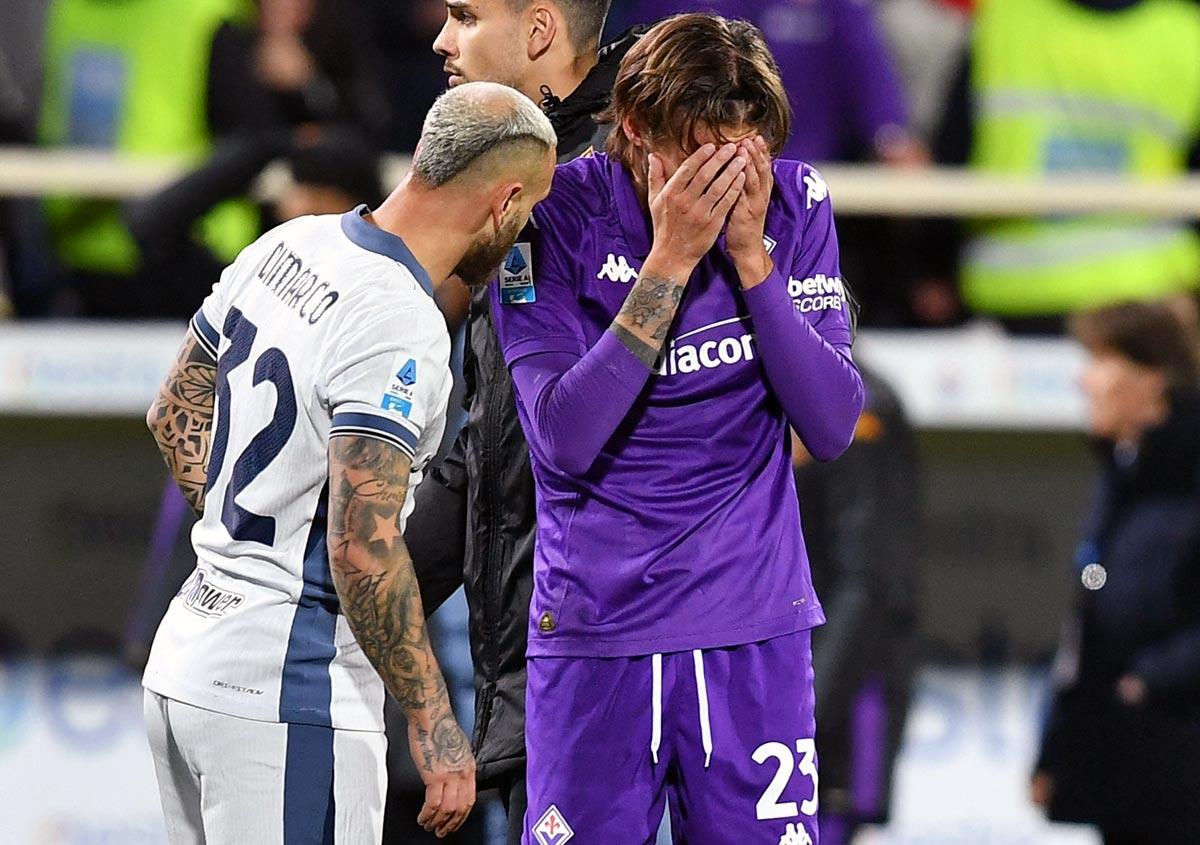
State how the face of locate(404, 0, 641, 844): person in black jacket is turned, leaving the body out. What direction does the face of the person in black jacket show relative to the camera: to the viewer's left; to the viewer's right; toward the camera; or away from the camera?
to the viewer's left

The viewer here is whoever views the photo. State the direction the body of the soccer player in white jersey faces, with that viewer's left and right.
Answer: facing away from the viewer and to the right of the viewer

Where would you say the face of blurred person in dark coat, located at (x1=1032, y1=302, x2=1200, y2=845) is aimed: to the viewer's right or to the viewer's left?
to the viewer's left

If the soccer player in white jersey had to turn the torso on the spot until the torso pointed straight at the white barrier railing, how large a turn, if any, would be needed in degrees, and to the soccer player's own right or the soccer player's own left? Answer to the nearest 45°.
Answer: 0° — they already face it

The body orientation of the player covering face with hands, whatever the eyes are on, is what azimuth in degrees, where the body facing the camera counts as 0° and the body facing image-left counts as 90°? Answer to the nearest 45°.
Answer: approximately 0°

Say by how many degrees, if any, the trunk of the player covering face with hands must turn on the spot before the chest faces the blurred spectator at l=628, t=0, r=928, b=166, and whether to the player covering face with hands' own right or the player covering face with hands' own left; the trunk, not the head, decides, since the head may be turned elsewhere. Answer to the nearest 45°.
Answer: approximately 180°

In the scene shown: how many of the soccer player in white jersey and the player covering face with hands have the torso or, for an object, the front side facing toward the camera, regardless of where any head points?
1

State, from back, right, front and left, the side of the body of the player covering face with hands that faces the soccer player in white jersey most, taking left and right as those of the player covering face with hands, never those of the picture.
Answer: right

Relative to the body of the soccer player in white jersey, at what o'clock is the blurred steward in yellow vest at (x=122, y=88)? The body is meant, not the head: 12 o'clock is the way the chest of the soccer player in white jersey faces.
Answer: The blurred steward in yellow vest is roughly at 10 o'clock from the soccer player in white jersey.
